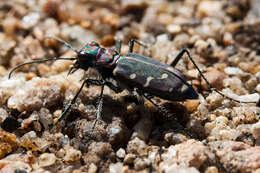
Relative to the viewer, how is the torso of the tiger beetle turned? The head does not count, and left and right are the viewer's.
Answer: facing to the left of the viewer
